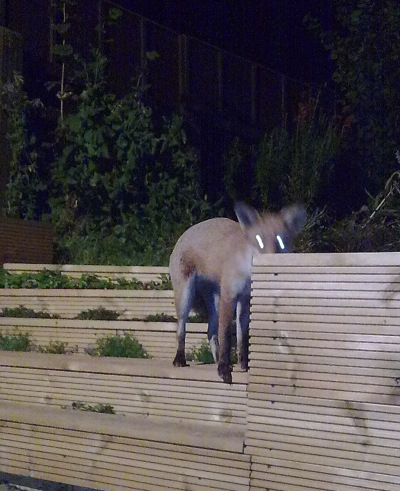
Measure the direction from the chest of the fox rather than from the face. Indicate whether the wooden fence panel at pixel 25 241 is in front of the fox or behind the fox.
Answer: behind
